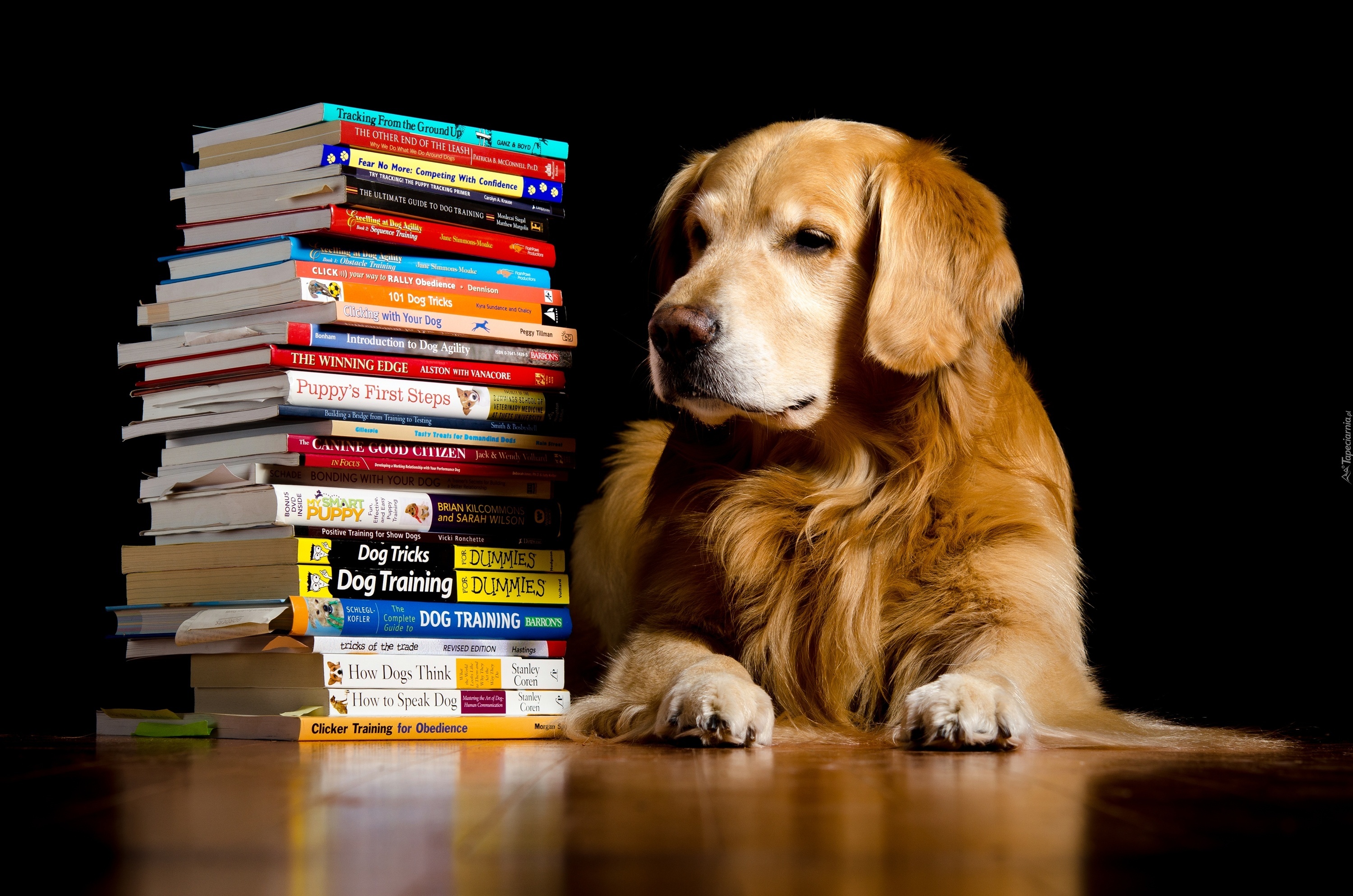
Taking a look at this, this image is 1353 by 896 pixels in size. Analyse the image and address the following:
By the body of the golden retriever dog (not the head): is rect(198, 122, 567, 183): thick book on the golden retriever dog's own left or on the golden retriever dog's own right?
on the golden retriever dog's own right

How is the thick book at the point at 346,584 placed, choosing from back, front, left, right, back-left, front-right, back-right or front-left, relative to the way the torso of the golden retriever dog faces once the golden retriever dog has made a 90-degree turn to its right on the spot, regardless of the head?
front

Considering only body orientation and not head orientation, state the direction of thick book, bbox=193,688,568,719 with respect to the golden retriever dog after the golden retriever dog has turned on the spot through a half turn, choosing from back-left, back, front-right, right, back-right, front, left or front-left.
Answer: left

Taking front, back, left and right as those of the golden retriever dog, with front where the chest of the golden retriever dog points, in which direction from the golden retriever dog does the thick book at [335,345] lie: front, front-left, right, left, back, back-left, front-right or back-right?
right

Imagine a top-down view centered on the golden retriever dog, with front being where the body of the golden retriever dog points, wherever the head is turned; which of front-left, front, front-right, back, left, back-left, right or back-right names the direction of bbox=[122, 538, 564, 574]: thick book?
right

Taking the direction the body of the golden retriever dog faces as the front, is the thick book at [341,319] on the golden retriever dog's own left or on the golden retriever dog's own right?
on the golden retriever dog's own right

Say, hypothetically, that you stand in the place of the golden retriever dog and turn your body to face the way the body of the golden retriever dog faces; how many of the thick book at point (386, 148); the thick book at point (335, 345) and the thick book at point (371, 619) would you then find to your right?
3

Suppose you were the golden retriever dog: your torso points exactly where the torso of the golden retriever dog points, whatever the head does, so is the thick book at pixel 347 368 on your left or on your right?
on your right

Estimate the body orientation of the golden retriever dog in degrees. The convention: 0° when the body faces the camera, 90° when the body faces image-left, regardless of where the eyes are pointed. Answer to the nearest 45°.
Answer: approximately 0°

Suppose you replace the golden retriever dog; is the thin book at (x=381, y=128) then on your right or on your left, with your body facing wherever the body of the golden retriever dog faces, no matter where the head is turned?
on your right

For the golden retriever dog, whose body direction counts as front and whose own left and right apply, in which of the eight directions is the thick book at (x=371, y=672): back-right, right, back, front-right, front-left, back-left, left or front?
right
